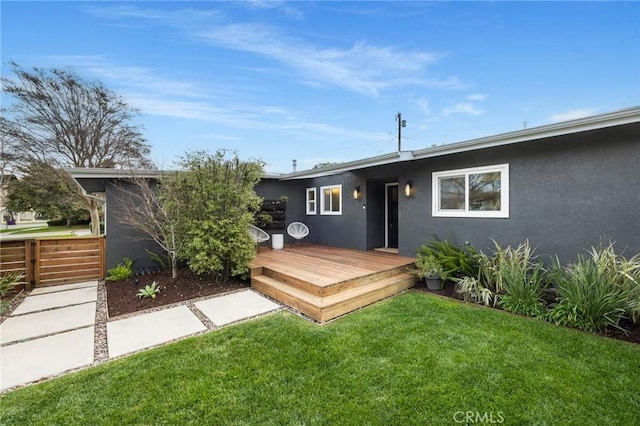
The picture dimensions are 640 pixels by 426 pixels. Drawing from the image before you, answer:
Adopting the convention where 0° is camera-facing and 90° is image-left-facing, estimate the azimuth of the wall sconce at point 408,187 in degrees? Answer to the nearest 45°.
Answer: approximately 45°

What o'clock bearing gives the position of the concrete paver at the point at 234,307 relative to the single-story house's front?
The concrete paver is roughly at 1 o'clock from the single-story house.

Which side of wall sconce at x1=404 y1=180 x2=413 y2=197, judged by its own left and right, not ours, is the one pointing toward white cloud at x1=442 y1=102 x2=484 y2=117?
back

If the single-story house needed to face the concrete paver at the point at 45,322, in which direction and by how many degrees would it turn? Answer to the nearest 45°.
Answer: approximately 45° to its right

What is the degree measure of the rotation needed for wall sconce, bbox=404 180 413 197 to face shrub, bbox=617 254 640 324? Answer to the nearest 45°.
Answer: approximately 90° to its left
